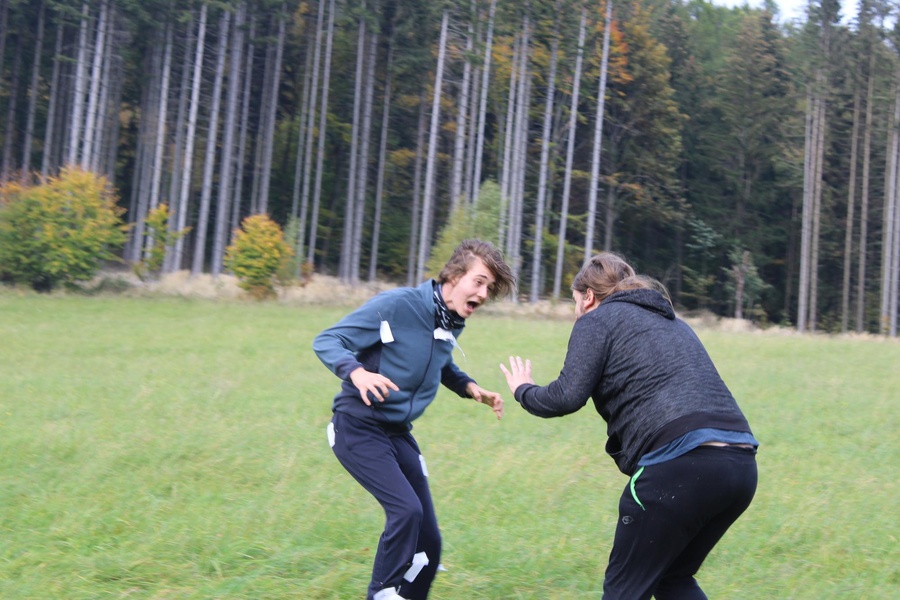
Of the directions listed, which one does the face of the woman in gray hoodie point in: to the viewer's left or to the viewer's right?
to the viewer's left

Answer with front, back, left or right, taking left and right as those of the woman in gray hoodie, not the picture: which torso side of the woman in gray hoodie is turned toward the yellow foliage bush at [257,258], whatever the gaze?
front

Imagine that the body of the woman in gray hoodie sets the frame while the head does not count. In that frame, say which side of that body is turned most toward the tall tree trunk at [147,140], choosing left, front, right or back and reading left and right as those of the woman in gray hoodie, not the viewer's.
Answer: front

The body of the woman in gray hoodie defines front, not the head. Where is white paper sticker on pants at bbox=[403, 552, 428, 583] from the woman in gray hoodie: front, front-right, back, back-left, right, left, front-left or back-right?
front

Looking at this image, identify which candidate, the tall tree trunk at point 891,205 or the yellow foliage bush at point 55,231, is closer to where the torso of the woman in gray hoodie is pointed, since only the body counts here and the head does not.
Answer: the yellow foliage bush

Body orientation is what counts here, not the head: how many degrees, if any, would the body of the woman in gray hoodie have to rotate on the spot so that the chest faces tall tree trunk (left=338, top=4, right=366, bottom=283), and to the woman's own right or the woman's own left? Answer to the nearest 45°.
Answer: approximately 45° to the woman's own right

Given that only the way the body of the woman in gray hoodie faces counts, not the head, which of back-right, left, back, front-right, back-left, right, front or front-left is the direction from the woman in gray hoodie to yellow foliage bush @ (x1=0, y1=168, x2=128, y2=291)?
front

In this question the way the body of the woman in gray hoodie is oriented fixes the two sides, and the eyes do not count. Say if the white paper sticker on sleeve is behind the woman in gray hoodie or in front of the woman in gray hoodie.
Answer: in front

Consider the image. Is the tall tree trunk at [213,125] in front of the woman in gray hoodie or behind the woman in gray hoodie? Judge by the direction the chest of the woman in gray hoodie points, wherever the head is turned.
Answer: in front

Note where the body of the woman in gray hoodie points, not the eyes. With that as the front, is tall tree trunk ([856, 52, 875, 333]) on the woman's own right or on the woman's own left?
on the woman's own right

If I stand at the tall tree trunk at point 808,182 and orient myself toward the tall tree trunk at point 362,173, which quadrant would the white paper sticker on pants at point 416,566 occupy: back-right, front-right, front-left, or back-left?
front-left

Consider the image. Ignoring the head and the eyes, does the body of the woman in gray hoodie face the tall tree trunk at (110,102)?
yes

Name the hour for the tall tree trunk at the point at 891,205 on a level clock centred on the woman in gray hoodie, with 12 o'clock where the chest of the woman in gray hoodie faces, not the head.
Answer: The tall tree trunk is roughly at 2 o'clock from the woman in gray hoodie.

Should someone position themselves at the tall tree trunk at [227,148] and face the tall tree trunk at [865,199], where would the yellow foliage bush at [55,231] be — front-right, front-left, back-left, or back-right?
back-right

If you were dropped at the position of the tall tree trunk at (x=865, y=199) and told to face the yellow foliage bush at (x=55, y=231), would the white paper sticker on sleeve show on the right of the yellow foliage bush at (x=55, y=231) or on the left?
left

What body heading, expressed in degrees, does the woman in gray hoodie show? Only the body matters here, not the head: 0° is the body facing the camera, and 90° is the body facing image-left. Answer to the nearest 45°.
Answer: approximately 135°
